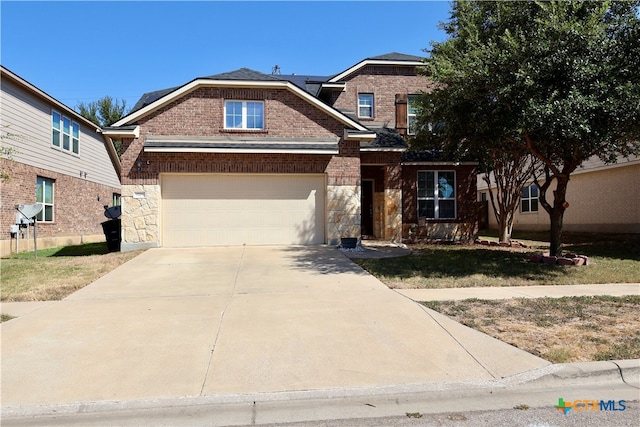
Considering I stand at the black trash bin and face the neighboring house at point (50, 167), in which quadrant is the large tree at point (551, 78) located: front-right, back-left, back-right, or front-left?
back-right

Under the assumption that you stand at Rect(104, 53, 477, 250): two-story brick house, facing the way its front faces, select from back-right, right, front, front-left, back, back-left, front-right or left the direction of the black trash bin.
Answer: right

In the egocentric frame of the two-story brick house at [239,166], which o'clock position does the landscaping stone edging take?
The landscaping stone edging is roughly at 10 o'clock from the two-story brick house.

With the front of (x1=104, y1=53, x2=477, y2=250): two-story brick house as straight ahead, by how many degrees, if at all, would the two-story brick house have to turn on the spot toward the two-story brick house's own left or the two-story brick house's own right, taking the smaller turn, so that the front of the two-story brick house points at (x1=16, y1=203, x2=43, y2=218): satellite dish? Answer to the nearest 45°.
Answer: approximately 90° to the two-story brick house's own right

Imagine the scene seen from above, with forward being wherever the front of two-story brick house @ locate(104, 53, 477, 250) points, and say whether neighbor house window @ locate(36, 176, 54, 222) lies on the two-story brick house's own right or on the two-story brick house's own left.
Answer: on the two-story brick house's own right

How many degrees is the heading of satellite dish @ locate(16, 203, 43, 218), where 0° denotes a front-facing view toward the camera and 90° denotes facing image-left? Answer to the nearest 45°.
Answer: approximately 45°

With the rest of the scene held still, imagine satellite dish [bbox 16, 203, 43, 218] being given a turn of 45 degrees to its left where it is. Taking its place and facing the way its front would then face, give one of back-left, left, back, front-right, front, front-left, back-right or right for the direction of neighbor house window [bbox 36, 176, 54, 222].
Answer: back

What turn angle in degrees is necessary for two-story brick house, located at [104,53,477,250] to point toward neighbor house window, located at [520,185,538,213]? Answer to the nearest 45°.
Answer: approximately 135° to its left

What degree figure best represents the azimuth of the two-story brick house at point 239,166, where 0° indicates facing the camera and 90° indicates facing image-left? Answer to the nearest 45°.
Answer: approximately 0°

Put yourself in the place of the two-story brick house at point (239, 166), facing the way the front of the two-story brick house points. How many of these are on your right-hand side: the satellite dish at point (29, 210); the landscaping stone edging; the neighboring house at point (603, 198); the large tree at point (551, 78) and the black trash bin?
2
